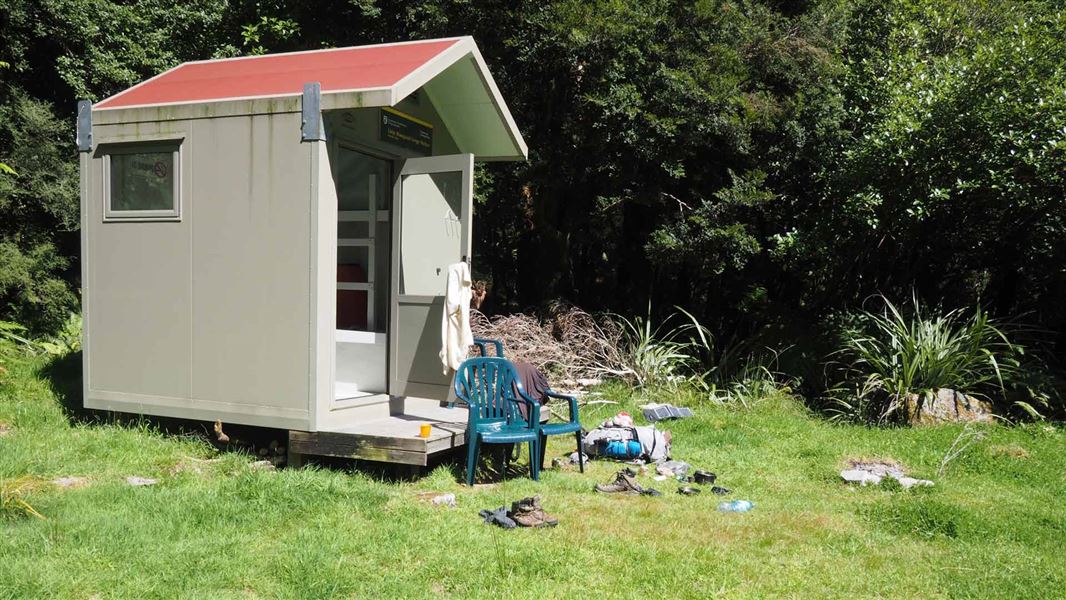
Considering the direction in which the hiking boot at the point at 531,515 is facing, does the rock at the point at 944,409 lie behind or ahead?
ahead

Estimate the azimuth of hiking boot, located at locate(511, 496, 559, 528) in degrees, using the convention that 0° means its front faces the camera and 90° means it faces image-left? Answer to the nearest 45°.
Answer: approximately 270°

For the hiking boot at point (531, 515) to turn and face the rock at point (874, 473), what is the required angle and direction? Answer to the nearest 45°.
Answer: approximately 45° to its left

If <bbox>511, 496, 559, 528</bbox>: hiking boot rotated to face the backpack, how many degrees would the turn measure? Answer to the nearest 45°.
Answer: approximately 90° to its left

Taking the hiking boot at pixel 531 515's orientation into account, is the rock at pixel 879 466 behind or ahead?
ahead

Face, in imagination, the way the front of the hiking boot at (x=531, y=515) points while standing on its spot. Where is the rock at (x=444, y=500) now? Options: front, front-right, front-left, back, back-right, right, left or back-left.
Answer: back-left

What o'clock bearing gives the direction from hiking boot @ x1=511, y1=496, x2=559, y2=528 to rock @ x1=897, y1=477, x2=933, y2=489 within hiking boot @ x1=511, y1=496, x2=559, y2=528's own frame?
The rock is roughly at 11 o'clock from the hiking boot.

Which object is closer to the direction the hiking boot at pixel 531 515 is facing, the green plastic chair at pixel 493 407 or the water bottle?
the water bottle

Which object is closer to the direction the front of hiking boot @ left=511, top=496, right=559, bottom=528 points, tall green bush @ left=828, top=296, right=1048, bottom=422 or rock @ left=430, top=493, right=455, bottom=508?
the tall green bush
